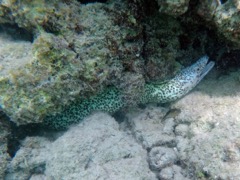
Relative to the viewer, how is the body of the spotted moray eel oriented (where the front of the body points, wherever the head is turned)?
to the viewer's right

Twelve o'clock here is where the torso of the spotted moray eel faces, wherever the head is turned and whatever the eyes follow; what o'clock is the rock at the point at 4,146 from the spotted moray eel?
The rock is roughly at 5 o'clock from the spotted moray eel.
